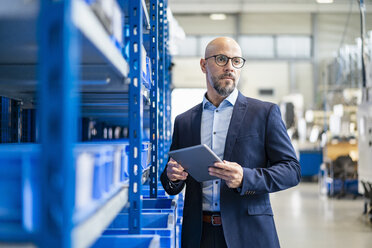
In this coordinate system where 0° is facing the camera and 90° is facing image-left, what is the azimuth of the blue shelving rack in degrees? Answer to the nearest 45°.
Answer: approximately 270°

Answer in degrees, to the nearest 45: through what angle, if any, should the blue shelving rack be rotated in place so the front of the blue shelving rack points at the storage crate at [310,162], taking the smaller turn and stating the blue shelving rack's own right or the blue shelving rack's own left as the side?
approximately 45° to the blue shelving rack's own left

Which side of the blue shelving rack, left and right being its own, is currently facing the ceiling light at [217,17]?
left
